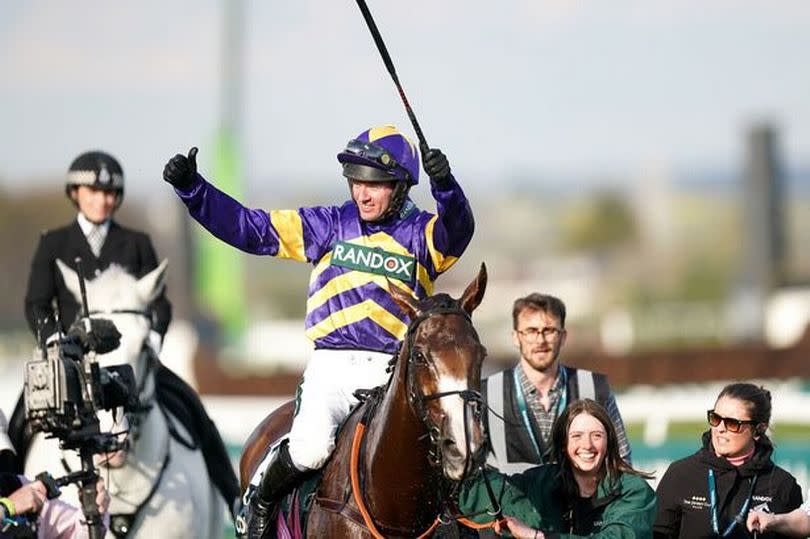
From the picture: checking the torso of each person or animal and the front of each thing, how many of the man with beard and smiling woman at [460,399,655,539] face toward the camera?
2

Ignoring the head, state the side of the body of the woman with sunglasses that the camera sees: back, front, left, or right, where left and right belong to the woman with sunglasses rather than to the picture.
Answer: front

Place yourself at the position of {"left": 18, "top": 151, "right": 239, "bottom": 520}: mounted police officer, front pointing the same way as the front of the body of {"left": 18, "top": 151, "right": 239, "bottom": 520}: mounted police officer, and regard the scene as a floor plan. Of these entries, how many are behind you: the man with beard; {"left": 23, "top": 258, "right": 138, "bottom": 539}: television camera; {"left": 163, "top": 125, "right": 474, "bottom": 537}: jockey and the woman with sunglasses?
0

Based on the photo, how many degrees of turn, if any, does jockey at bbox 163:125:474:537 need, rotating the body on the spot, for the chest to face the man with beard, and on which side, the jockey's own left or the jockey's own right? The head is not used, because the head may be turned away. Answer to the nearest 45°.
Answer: approximately 135° to the jockey's own left

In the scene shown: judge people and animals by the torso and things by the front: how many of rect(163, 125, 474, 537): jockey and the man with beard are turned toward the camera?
2

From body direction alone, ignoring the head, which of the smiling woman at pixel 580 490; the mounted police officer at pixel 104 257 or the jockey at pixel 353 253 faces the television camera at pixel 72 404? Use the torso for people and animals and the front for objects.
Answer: the mounted police officer at pixel 104 257

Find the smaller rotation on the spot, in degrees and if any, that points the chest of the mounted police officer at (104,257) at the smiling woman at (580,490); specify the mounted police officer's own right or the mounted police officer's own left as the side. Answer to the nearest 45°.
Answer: approximately 45° to the mounted police officer's own left

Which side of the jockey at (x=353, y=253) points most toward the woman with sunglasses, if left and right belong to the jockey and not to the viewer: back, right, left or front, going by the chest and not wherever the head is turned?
left

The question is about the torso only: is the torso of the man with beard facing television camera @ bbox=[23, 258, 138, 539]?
no

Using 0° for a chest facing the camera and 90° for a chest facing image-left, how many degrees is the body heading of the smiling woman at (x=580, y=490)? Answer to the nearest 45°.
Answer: approximately 0°

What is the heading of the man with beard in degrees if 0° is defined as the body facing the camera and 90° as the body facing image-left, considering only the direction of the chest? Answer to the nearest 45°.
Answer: approximately 0°

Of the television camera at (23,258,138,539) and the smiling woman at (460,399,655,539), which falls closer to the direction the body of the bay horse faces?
the smiling woman

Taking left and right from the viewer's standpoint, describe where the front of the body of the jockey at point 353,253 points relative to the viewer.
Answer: facing the viewer

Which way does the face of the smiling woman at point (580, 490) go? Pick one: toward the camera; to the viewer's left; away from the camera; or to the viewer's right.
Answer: toward the camera
